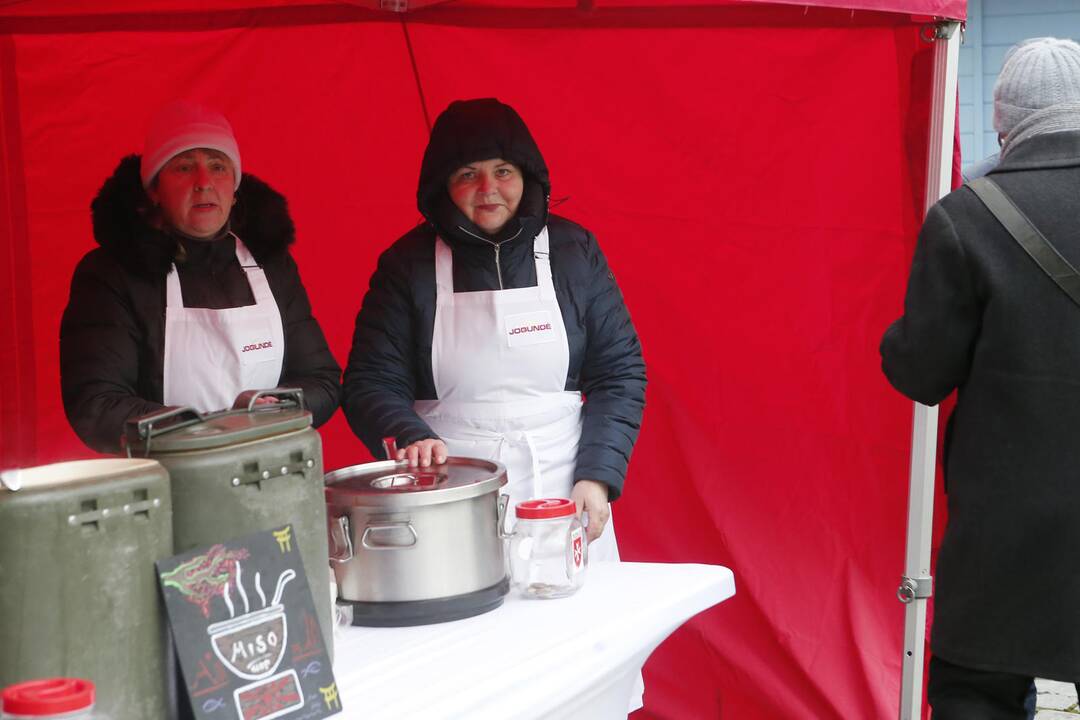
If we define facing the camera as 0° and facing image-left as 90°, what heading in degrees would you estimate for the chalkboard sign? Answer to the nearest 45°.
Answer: approximately 0°

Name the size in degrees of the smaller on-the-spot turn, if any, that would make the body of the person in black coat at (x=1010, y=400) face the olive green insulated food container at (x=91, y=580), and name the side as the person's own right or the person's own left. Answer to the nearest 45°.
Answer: approximately 135° to the person's own left

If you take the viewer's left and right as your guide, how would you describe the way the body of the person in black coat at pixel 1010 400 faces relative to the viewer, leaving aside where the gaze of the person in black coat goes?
facing away from the viewer

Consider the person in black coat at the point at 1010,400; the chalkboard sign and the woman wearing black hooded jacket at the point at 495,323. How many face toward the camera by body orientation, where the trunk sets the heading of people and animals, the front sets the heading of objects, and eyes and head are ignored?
2

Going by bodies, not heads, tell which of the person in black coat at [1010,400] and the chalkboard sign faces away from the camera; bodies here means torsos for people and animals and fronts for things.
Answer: the person in black coat

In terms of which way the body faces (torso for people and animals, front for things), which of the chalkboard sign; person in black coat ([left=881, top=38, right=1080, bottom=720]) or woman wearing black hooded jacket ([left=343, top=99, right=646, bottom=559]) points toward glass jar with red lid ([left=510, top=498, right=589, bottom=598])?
the woman wearing black hooded jacket

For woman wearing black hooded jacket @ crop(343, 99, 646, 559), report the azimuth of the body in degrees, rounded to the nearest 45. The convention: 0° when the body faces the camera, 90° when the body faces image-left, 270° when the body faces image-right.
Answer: approximately 0°

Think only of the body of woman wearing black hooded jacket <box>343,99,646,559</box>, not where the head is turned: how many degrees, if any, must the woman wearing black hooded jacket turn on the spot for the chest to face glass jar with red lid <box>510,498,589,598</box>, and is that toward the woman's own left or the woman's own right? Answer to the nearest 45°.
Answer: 0° — they already face it
